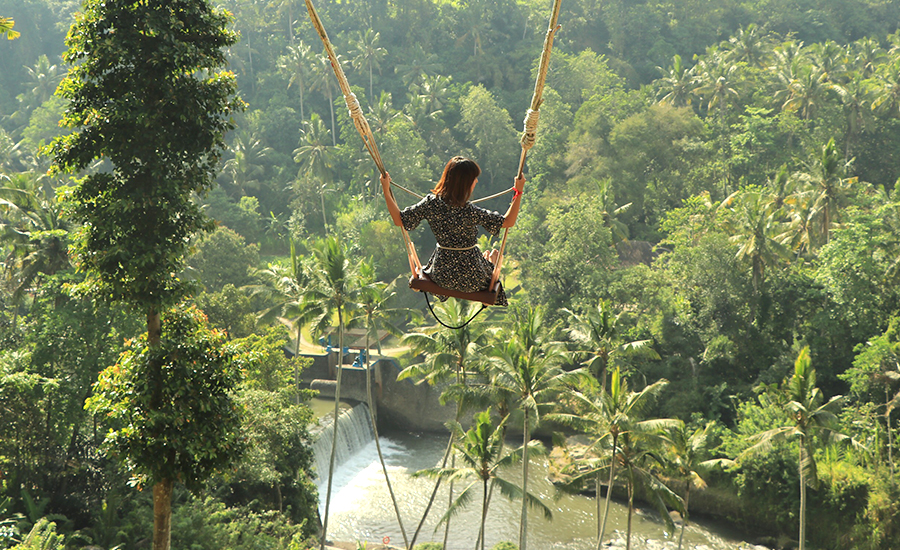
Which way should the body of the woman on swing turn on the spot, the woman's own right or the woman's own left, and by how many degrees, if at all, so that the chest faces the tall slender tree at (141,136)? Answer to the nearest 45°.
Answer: approximately 45° to the woman's own left

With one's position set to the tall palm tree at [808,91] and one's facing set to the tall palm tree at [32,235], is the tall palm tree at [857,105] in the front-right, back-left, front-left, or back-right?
back-left

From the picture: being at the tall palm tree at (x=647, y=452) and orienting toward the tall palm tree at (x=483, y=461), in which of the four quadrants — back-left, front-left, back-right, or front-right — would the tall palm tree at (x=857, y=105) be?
back-right

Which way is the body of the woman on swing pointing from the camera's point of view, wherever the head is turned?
away from the camera

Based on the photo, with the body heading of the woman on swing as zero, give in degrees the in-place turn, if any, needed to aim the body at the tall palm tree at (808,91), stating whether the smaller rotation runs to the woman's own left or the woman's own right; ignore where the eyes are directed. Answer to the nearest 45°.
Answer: approximately 45° to the woman's own right

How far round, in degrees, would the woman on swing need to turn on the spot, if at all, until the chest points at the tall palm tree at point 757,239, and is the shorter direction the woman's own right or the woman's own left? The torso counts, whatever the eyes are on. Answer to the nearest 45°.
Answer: approximately 45° to the woman's own right

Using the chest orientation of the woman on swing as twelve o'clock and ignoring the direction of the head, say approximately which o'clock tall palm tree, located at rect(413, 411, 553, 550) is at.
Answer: The tall palm tree is roughly at 12 o'clock from the woman on swing.
